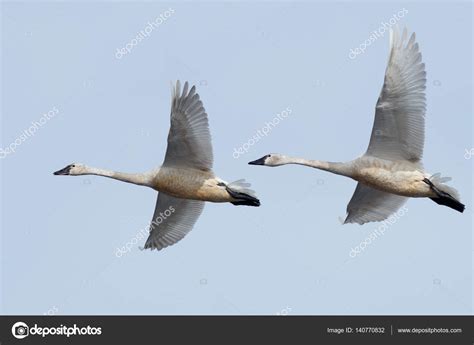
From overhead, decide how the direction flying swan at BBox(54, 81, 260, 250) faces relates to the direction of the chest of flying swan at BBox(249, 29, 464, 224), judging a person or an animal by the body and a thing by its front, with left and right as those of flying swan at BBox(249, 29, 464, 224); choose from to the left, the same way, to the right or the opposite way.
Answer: the same way

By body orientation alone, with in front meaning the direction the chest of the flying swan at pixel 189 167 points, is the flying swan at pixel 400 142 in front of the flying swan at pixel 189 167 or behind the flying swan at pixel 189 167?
behind

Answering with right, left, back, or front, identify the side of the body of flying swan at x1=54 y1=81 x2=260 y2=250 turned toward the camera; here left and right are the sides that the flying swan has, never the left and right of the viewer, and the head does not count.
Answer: left

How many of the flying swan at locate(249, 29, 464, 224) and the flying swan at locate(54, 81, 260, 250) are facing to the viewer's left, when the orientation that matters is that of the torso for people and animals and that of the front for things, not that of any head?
2

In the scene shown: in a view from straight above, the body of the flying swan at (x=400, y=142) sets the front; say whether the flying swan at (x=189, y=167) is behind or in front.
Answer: in front

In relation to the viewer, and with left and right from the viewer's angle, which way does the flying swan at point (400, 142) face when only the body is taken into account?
facing to the left of the viewer
